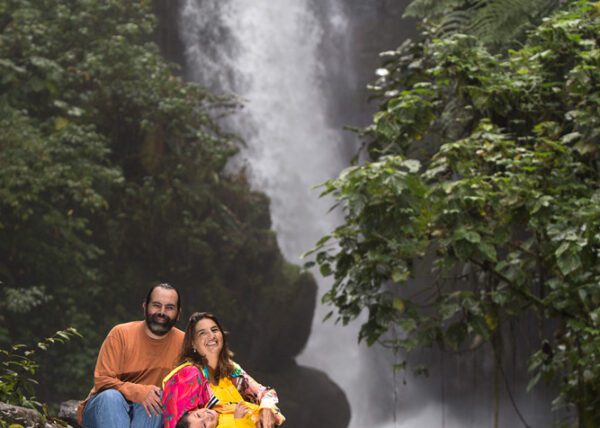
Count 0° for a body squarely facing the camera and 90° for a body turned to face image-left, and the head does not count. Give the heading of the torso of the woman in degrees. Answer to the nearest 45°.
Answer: approximately 315°

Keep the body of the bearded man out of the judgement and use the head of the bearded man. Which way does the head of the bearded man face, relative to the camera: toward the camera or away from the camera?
toward the camera

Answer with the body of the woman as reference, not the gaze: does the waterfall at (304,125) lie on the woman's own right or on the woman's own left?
on the woman's own left

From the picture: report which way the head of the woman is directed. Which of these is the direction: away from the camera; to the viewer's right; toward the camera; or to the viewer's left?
toward the camera
